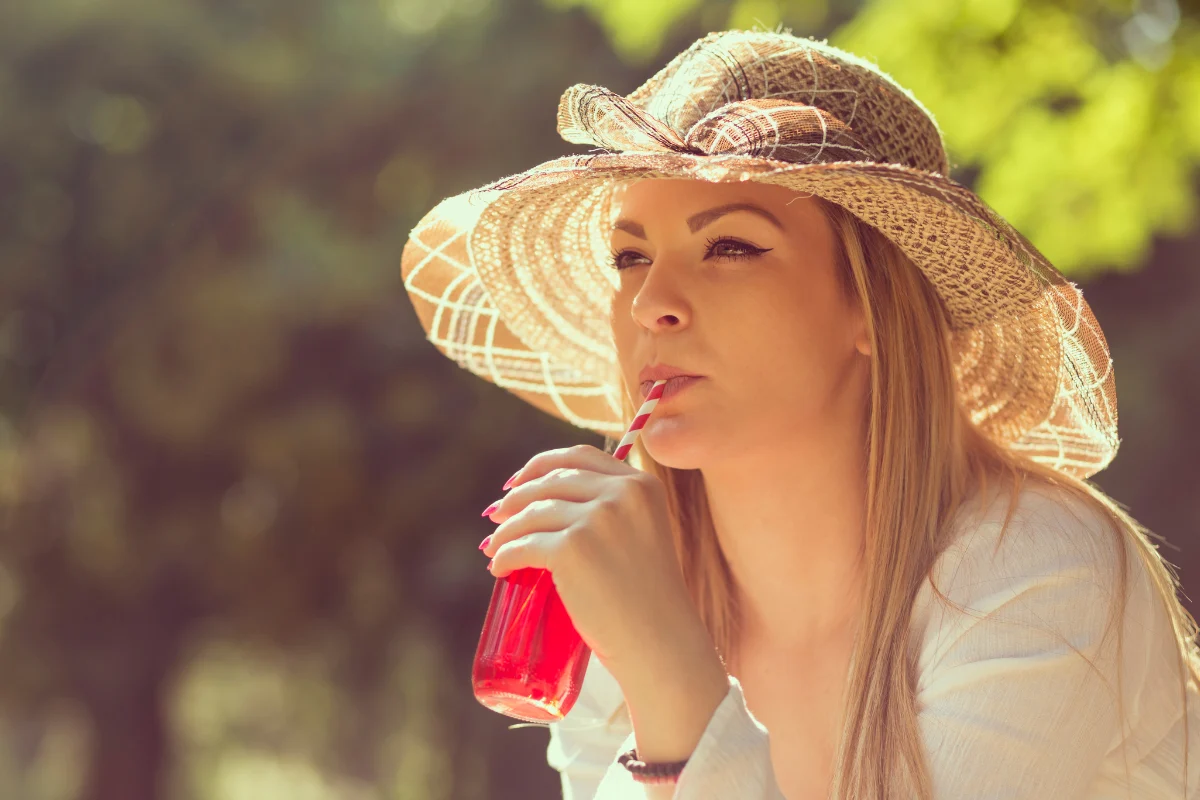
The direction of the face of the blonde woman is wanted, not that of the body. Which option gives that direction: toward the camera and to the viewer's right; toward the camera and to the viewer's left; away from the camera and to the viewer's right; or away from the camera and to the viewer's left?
toward the camera and to the viewer's left

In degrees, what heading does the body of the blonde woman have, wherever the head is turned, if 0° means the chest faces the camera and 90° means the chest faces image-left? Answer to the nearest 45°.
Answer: approximately 45°
